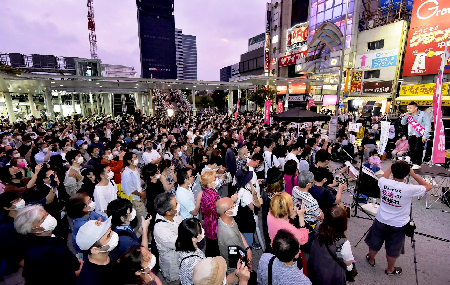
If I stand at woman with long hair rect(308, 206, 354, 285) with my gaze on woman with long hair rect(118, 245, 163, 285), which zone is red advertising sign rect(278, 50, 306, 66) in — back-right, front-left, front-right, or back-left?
back-right

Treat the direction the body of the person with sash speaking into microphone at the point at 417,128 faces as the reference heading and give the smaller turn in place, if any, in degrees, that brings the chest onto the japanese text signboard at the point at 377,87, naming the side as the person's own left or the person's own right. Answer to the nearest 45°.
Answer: approximately 135° to the person's own right

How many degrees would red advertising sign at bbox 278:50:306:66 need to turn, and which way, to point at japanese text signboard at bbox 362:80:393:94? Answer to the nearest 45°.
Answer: approximately 90° to its left

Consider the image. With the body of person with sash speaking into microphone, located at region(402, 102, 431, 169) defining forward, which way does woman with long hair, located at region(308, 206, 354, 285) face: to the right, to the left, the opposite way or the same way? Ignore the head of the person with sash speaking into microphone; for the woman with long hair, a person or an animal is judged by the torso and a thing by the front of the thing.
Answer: the opposite way

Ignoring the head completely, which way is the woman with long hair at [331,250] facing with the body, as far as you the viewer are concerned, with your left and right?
facing away from the viewer and to the right of the viewer

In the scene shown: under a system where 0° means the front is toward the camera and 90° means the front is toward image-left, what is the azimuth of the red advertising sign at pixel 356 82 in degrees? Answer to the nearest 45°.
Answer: approximately 0°

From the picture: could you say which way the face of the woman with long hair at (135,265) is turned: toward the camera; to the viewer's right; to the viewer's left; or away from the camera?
to the viewer's right

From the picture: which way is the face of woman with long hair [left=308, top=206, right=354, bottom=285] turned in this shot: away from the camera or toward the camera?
away from the camera

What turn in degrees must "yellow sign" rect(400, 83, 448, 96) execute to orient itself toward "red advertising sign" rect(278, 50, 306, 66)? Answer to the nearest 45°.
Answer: approximately 135° to its right

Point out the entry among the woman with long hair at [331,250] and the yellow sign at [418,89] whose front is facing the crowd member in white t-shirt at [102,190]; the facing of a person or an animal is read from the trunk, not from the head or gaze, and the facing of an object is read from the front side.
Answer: the yellow sign

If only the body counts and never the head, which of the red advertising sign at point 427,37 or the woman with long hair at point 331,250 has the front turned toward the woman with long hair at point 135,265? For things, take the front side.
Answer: the red advertising sign

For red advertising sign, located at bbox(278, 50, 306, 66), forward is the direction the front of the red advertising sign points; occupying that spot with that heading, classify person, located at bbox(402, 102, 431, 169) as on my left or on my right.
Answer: on my left
